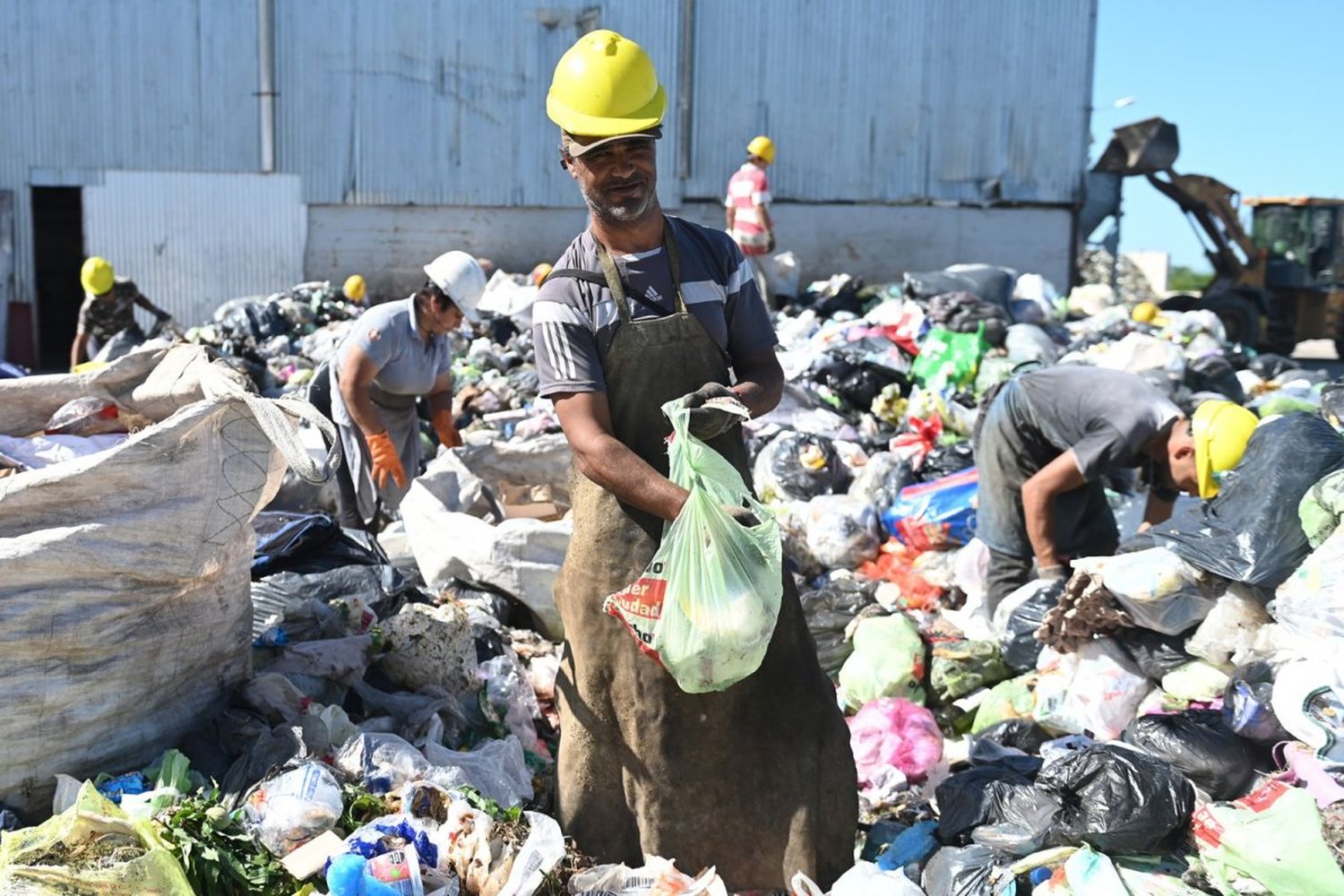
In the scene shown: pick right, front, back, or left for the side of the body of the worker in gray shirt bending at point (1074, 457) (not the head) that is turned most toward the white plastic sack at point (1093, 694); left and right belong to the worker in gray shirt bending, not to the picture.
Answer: right

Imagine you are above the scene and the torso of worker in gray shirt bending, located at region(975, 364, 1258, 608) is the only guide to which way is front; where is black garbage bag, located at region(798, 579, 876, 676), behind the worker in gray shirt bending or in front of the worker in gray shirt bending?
behind

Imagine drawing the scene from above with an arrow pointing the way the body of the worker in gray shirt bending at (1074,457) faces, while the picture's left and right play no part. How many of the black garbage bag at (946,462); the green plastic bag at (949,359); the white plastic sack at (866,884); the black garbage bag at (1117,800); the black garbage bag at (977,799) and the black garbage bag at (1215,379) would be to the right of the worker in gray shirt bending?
3

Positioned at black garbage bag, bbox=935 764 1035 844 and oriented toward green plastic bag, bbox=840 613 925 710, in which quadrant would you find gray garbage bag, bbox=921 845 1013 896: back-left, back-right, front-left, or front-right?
back-left

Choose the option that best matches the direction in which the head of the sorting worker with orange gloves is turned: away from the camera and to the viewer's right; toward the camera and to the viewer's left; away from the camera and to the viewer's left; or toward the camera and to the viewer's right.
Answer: toward the camera and to the viewer's right

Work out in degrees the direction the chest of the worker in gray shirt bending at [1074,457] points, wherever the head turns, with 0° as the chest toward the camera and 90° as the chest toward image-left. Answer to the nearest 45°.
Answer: approximately 270°

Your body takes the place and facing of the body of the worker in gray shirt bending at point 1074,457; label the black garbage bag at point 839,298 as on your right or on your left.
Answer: on your left

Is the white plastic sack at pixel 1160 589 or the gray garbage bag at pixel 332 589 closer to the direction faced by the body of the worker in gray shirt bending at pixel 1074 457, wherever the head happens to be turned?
the white plastic sack

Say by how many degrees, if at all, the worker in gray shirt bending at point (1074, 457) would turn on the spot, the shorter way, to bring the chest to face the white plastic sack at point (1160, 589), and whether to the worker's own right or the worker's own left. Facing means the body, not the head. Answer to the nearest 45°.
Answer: approximately 90° to the worker's own right
